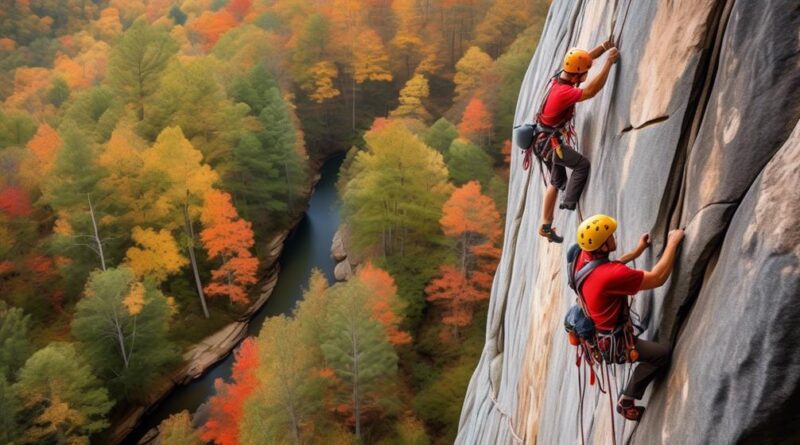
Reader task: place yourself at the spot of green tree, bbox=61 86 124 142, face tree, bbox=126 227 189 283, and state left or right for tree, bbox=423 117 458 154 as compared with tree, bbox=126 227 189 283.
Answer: left

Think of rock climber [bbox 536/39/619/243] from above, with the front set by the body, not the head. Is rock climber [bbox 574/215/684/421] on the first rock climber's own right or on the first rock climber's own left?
on the first rock climber's own right

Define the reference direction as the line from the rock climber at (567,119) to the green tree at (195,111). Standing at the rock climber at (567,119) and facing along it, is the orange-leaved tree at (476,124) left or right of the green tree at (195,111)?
right

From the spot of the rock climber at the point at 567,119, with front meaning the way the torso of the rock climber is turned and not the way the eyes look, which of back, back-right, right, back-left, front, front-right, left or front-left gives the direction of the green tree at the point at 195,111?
back-left

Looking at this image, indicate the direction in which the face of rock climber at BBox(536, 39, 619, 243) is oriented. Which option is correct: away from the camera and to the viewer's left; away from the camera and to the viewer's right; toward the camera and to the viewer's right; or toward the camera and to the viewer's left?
away from the camera and to the viewer's right

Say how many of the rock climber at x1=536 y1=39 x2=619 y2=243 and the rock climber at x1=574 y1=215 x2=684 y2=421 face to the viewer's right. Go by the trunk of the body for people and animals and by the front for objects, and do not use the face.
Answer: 2

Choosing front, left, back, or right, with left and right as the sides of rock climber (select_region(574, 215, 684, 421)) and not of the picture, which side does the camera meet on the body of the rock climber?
right

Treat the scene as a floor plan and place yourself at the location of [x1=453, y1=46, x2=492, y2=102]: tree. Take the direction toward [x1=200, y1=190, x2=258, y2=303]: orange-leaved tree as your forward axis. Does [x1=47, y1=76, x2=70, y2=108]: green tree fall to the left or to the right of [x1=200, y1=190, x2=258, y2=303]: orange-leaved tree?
right

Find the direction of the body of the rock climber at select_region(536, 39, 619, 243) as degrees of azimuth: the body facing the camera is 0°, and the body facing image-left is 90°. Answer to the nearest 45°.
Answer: approximately 270°

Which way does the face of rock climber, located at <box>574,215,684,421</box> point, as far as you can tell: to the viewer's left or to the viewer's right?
to the viewer's right

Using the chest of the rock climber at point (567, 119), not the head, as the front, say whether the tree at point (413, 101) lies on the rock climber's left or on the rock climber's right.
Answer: on the rock climber's left
